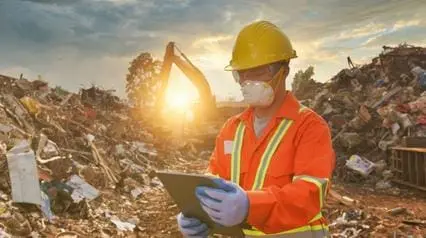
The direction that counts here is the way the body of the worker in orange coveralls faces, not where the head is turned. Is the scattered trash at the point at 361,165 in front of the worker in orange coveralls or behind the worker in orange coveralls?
behind

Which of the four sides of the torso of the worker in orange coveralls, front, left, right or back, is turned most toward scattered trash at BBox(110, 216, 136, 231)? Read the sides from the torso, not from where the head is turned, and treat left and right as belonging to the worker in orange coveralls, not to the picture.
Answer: right

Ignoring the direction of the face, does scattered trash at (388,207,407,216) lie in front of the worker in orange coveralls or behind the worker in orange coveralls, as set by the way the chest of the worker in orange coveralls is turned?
behind

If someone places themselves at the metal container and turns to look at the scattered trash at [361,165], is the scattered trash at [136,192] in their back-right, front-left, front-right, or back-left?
front-left

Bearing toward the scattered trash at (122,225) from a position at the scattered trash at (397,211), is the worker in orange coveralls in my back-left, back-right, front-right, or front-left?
front-left

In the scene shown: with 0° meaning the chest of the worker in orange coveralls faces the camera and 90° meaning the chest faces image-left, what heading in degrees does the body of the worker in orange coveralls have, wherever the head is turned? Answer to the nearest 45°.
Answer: approximately 45°

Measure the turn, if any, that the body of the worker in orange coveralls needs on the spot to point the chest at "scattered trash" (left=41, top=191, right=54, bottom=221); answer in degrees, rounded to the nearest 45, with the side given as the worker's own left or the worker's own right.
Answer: approximately 90° to the worker's own right

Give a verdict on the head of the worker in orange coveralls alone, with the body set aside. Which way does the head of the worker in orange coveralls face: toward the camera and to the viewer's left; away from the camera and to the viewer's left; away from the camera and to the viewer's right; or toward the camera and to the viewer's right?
toward the camera and to the viewer's left

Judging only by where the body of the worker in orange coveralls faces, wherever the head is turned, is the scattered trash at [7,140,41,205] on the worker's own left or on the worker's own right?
on the worker's own right

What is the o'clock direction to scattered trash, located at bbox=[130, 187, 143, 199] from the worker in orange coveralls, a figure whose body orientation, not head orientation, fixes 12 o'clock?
The scattered trash is roughly at 4 o'clock from the worker in orange coveralls.

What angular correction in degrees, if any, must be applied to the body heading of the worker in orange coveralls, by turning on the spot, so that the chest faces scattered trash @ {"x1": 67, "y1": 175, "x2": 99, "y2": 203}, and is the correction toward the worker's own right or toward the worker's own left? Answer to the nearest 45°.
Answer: approximately 90° to the worker's own right
